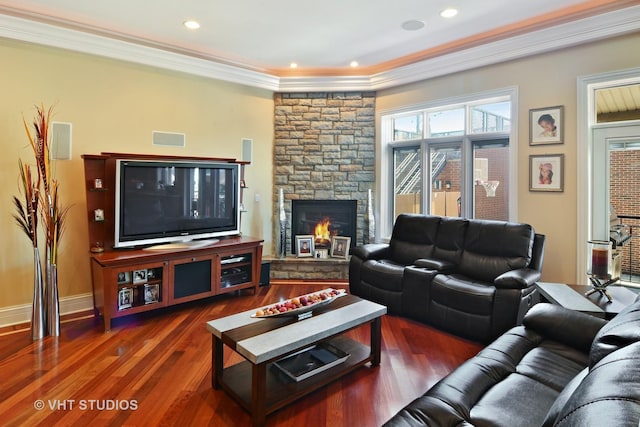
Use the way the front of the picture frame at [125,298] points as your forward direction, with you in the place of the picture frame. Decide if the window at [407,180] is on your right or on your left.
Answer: on your left

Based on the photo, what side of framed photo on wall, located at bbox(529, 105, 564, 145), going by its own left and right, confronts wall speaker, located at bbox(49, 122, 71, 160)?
front

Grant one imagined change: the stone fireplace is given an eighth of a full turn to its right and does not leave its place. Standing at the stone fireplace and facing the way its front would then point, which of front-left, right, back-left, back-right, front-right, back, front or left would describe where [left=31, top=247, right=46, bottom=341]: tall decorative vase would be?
front

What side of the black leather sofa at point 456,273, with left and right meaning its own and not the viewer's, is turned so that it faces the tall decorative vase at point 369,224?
right

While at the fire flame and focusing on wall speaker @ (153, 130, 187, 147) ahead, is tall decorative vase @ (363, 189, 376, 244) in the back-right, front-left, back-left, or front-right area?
back-left

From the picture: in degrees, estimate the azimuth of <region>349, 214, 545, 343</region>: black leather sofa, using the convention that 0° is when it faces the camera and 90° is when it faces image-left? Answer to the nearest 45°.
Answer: approximately 45°

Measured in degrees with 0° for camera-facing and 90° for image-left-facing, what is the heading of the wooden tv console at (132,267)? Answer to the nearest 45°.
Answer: approximately 315°

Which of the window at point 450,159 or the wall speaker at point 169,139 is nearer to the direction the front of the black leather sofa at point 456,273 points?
the wall speaker

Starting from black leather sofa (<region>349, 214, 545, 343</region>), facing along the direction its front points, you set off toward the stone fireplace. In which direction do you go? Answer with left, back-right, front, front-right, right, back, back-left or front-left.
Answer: right

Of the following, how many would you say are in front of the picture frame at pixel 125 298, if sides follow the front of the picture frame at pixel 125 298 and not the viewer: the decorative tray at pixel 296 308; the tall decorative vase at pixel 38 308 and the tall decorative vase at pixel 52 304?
1

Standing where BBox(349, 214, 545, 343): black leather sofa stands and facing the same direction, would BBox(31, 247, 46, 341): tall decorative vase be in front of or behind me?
in front

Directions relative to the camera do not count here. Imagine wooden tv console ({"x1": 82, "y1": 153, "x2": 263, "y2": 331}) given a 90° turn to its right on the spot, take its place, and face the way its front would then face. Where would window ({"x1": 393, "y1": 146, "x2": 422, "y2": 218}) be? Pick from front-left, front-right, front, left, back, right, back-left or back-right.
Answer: back-left

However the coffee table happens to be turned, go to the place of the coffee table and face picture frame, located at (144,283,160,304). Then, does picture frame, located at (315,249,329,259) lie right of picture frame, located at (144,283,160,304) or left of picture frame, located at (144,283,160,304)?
right

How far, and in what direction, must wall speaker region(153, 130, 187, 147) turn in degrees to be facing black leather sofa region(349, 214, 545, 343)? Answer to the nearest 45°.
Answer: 0° — it already faces it
